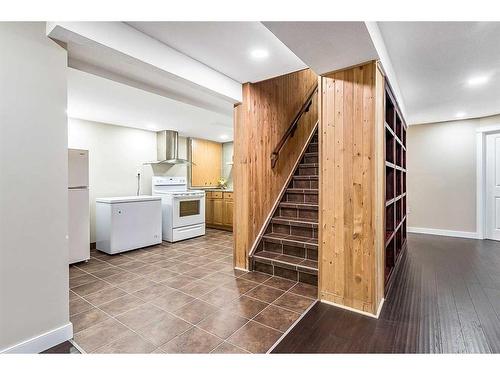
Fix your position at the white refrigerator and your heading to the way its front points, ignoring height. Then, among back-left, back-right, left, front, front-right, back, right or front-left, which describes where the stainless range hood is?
left

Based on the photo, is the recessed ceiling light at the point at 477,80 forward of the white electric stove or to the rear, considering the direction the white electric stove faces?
forward

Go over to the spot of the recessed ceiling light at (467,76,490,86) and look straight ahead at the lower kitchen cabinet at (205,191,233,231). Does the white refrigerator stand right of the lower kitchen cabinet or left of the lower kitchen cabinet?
left

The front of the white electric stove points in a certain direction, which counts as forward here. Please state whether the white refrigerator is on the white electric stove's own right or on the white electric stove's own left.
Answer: on the white electric stove's own right

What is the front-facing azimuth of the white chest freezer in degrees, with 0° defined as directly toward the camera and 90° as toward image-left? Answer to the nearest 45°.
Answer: approximately 315°

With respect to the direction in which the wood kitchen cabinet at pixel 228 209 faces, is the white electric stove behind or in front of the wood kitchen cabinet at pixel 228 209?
in front

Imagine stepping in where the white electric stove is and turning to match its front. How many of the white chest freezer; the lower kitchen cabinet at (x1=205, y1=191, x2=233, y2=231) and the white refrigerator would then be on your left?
1

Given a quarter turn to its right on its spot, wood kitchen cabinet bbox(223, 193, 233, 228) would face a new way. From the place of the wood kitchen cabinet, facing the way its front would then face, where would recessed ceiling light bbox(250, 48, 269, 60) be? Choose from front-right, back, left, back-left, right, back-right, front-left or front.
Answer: back-left

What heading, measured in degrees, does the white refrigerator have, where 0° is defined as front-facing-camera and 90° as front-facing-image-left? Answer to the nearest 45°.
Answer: approximately 315°
